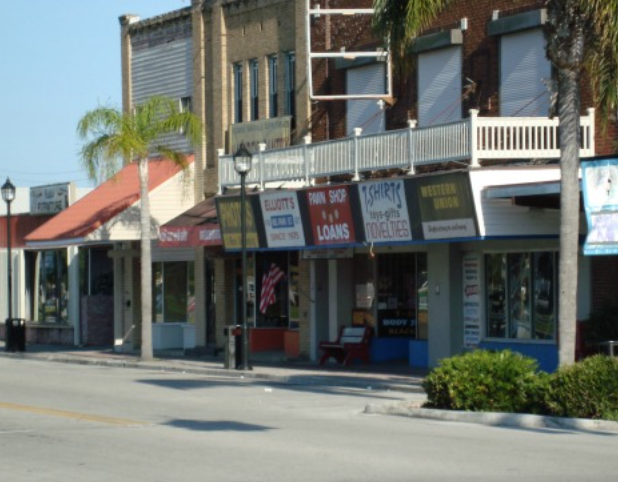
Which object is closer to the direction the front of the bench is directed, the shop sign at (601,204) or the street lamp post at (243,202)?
the street lamp post

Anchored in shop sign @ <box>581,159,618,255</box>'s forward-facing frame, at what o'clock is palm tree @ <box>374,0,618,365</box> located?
The palm tree is roughly at 12 o'clock from the shop sign.

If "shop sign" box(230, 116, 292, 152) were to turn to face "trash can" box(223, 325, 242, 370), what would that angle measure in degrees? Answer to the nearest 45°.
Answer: approximately 45° to its left

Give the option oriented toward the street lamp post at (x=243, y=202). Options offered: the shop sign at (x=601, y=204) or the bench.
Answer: the bench
